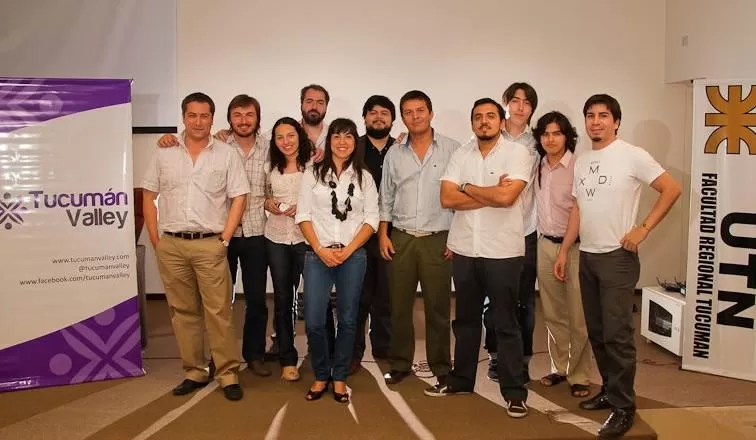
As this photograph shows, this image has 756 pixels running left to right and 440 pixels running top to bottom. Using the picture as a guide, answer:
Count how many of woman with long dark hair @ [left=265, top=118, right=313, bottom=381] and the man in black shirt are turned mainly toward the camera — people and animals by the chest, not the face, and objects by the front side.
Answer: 2

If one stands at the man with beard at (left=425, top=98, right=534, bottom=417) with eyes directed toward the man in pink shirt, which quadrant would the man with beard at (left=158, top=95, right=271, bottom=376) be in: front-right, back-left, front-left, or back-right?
back-left

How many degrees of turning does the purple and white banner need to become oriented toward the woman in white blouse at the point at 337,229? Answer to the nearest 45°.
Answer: approximately 45° to its left

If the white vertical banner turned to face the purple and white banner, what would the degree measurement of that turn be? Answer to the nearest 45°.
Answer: approximately 45° to its right

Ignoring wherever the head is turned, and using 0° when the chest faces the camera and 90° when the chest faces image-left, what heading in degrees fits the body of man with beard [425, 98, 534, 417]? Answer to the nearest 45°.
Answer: approximately 0°
